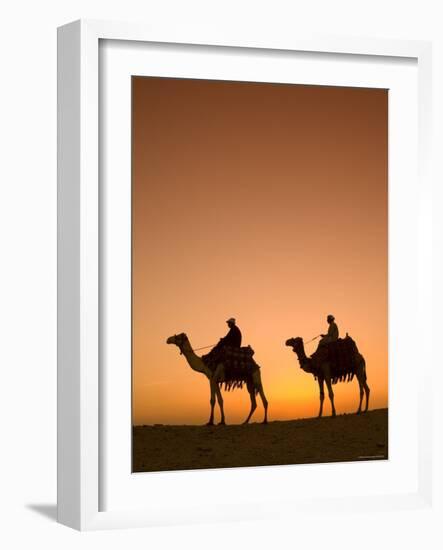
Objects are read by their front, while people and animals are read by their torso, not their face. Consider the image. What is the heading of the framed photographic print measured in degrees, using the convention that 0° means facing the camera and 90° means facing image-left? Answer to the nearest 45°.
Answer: approximately 315°
